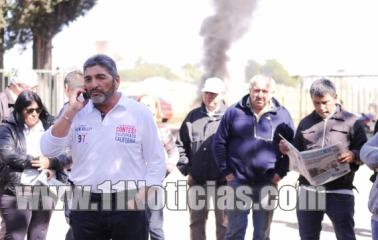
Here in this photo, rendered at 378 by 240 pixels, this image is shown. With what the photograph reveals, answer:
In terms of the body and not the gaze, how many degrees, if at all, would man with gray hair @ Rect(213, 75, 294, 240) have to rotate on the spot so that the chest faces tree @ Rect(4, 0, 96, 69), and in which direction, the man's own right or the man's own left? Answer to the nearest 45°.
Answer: approximately 135° to the man's own right

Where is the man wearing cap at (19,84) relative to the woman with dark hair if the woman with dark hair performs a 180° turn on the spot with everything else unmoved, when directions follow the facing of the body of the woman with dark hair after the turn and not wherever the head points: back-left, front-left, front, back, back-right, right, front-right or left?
front-right

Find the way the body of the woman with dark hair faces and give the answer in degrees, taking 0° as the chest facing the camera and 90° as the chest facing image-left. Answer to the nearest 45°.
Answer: approximately 315°

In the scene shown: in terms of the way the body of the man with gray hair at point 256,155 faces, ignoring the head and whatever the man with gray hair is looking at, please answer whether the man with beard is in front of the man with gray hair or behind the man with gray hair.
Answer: in front

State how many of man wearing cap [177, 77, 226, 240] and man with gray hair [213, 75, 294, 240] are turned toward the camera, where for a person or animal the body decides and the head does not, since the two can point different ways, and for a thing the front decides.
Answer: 2

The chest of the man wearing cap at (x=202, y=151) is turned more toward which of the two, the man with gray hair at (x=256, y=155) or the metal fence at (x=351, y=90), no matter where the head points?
the man with gray hair

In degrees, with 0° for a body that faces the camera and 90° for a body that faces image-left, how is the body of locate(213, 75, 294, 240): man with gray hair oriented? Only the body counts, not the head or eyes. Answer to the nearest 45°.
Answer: approximately 0°

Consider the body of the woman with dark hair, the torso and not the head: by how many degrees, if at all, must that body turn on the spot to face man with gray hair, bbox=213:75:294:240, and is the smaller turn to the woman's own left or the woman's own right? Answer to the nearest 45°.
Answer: approximately 45° to the woman's own left

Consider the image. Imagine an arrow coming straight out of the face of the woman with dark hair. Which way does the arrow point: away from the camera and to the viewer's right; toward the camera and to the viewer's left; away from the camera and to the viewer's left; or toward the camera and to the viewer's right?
toward the camera and to the viewer's right
